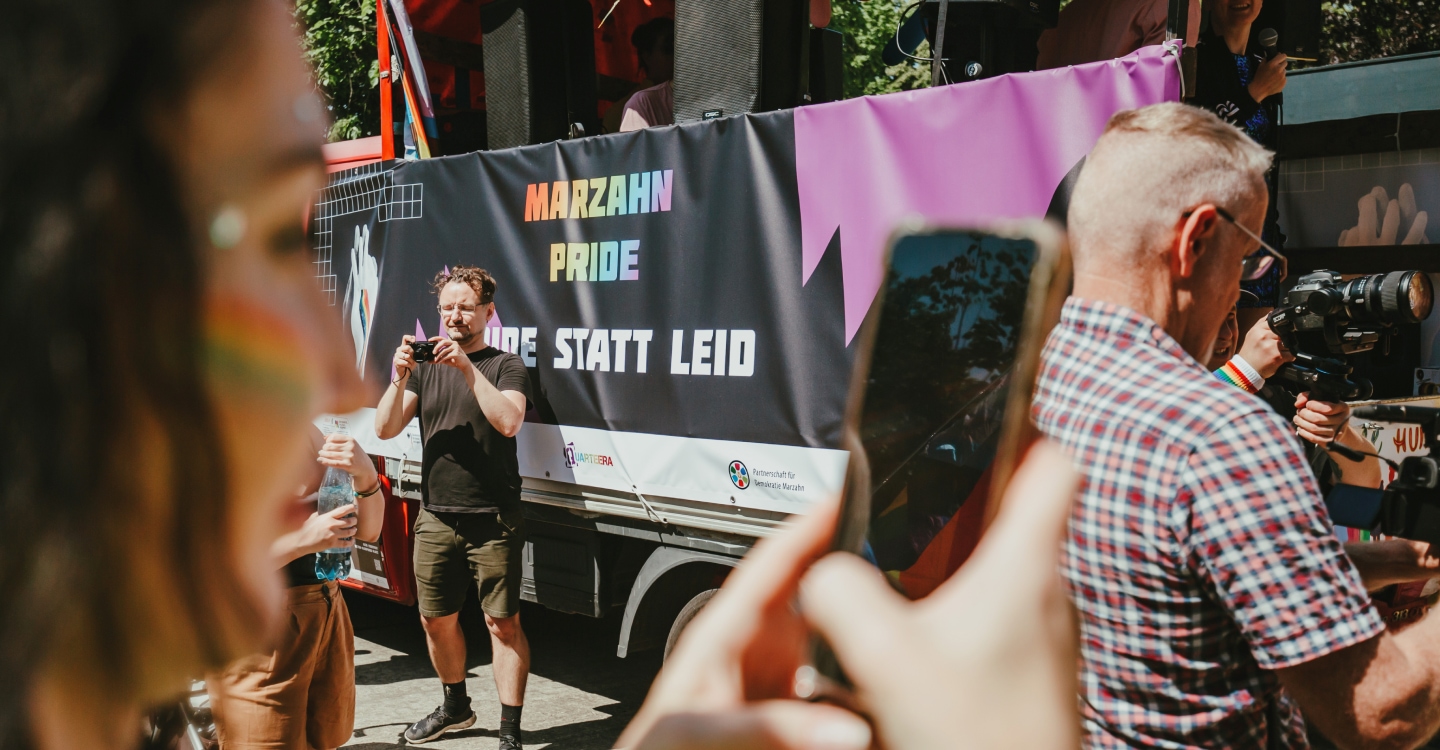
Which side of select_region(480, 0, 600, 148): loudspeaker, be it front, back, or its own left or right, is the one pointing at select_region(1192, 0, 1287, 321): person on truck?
left

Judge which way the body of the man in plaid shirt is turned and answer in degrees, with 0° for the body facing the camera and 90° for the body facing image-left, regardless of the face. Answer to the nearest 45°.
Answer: approximately 225°

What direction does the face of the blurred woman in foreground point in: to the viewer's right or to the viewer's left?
to the viewer's right

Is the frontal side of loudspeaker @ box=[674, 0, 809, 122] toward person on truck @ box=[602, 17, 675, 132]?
no

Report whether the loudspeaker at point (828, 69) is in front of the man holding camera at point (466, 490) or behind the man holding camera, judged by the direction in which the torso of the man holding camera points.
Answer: behind

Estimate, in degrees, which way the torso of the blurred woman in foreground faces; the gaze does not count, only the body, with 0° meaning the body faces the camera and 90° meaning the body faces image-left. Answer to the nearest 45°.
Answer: approximately 270°

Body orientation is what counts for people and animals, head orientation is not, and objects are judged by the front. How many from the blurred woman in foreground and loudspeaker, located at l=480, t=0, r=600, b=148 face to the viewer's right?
1

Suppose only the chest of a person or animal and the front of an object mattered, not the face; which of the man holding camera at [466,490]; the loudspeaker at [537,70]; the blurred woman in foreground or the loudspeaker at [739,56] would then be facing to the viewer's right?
the blurred woman in foreground

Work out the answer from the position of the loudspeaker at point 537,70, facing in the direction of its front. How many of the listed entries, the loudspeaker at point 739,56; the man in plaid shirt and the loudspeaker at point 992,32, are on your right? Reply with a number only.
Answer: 0

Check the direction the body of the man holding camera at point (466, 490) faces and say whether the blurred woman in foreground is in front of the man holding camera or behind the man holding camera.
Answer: in front

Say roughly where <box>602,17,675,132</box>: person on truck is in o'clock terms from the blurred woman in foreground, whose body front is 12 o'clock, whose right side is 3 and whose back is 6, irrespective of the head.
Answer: The person on truck is roughly at 10 o'clock from the blurred woman in foreground.

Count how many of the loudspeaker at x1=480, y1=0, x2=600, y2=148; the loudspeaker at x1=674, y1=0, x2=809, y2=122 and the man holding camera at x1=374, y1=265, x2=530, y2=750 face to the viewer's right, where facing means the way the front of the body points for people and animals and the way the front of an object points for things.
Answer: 0

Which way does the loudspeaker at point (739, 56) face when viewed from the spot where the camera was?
facing the viewer and to the left of the viewer

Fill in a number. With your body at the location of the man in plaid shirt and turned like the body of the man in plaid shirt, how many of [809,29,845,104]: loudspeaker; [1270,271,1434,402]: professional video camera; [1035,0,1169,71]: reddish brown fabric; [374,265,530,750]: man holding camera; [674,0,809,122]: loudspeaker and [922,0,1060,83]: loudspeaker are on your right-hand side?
0

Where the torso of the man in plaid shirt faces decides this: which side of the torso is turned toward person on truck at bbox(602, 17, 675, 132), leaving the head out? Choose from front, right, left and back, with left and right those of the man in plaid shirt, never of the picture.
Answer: left

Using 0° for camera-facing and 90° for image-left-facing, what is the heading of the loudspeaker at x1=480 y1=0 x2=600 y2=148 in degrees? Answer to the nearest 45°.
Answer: approximately 45°

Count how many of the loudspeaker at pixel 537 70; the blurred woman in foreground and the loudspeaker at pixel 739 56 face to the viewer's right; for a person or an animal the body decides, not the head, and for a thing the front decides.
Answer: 1

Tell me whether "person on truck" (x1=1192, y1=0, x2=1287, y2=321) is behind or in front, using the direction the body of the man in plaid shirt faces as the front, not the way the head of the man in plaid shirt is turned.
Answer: in front
